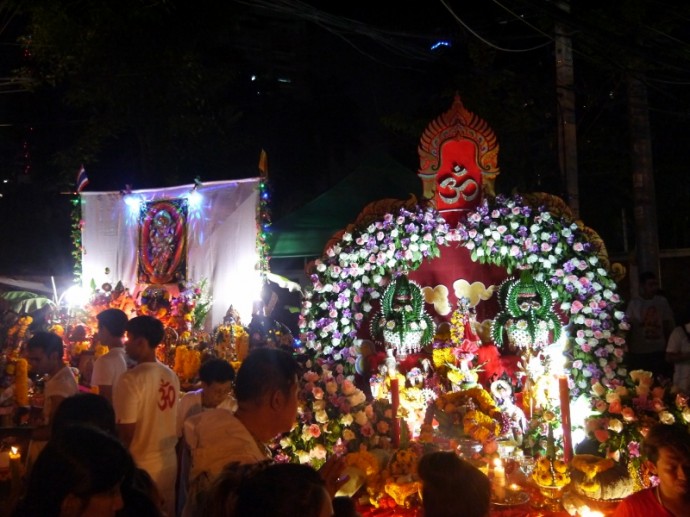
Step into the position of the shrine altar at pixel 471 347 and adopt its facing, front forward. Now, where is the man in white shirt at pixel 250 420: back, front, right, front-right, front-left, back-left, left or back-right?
front

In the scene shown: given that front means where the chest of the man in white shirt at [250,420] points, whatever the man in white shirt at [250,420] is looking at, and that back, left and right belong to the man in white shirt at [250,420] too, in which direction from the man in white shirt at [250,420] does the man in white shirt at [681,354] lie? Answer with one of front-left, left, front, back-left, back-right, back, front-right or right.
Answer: front

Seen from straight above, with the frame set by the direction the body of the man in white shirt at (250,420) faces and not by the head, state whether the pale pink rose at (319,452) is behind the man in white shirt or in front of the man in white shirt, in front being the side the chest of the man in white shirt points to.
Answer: in front

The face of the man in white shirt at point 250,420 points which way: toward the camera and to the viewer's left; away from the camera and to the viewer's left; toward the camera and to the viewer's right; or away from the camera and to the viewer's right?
away from the camera and to the viewer's right

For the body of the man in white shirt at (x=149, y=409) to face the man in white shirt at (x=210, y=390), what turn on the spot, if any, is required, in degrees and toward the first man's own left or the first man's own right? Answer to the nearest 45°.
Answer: approximately 90° to the first man's own right

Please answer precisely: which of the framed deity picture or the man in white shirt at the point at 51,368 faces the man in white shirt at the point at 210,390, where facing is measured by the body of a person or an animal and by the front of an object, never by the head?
the framed deity picture

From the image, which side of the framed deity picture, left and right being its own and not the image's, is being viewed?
front

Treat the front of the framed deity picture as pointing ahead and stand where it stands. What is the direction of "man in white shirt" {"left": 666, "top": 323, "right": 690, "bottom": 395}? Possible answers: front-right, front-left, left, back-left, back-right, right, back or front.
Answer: front-left

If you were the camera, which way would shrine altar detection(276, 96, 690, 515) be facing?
facing the viewer

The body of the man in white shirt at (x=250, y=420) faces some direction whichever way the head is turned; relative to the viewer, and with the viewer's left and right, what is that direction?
facing away from the viewer and to the right of the viewer

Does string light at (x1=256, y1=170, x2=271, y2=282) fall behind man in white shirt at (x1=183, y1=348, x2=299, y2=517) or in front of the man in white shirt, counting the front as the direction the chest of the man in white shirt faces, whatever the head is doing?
in front

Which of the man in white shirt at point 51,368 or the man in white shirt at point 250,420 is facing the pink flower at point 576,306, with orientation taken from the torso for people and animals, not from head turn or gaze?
the man in white shirt at point 250,420

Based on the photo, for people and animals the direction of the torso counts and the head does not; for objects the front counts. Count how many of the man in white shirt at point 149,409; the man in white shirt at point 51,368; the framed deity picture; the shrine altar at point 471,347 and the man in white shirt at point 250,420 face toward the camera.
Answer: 2
